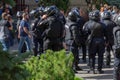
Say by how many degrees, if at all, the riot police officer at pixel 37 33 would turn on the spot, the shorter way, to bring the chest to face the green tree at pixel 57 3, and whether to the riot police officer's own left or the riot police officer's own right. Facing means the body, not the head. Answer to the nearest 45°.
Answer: approximately 90° to the riot police officer's own right

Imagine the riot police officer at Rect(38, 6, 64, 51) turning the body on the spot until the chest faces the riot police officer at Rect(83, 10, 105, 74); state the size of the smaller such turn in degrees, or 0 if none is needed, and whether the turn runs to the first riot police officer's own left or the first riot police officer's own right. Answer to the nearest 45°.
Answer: approximately 135° to the first riot police officer's own right

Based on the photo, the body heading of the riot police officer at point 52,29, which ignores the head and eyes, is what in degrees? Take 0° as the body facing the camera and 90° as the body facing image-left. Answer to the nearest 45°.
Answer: approximately 135°

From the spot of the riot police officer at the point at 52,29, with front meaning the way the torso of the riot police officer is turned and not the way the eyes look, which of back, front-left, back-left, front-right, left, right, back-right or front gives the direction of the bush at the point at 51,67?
back-left

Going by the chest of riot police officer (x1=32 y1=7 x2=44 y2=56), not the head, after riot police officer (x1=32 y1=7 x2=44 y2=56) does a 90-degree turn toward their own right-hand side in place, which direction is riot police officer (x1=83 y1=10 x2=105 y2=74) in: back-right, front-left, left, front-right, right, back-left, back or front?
back-right

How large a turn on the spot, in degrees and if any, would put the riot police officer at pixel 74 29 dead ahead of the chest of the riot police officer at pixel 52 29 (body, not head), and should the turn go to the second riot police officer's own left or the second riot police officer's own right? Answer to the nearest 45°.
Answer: approximately 135° to the second riot police officer's own right

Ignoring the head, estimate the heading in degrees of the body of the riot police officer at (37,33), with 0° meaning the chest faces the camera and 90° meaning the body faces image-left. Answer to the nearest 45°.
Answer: approximately 90°
